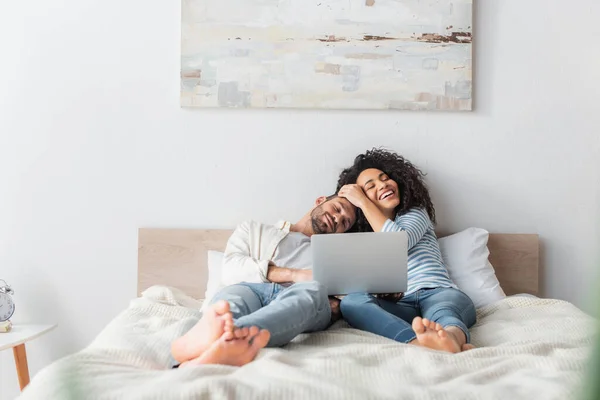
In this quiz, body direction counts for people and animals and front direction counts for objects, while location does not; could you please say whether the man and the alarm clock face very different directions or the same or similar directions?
same or similar directions

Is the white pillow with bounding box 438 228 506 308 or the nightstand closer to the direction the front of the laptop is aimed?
the white pillow

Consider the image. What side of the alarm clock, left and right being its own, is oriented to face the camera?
front

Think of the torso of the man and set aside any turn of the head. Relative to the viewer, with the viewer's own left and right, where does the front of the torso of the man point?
facing the viewer

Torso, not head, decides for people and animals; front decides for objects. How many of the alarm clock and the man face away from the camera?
0

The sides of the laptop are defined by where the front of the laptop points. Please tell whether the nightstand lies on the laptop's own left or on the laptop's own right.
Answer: on the laptop's own left

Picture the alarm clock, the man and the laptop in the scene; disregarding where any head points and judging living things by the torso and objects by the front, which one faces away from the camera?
the laptop

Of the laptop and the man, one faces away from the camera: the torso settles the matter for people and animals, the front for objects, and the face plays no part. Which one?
the laptop

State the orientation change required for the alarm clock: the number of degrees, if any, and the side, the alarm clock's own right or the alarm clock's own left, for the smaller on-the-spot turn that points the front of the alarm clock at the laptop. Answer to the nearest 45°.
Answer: approximately 45° to the alarm clock's own left

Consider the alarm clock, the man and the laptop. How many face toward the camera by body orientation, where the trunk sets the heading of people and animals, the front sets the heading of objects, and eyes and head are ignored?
2

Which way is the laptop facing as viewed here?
away from the camera

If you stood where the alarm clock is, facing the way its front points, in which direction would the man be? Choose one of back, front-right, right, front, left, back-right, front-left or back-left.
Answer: front-left

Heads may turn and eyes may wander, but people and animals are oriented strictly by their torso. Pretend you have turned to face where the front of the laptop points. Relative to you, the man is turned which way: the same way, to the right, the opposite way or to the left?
the opposite way
